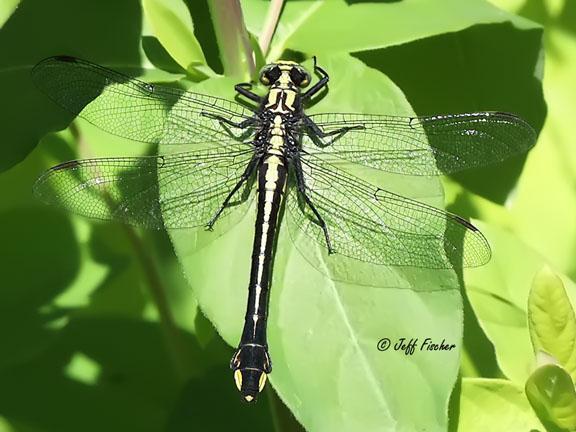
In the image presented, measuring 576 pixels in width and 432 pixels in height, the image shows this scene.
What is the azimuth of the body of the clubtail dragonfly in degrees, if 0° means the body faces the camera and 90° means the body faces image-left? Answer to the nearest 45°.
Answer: approximately 180°

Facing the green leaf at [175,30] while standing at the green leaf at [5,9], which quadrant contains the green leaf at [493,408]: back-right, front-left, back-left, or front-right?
front-right

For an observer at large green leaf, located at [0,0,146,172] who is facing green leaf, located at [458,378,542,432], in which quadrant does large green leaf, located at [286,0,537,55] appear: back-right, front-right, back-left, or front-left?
front-left
